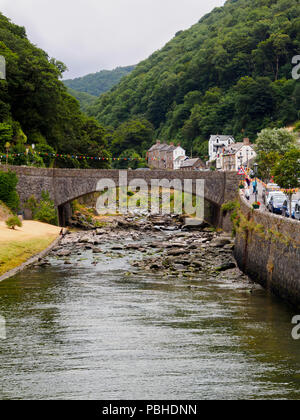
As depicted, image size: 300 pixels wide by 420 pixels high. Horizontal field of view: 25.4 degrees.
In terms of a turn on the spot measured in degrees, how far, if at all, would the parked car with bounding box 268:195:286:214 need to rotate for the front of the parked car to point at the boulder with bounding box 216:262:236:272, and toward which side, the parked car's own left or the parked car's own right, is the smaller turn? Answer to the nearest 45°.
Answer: approximately 45° to the parked car's own right

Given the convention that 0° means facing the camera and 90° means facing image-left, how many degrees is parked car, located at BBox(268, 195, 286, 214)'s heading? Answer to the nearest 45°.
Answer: approximately 0°

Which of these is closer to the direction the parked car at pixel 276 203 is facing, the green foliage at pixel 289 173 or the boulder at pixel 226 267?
the boulder

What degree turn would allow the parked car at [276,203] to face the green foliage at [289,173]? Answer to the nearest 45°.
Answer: approximately 180°

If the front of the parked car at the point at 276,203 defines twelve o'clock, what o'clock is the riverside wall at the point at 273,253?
The riverside wall is roughly at 12 o'clock from the parked car.

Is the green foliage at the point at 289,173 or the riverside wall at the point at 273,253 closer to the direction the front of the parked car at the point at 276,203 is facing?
the riverside wall

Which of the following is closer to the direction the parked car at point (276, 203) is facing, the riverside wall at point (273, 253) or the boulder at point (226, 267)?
the riverside wall
